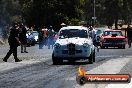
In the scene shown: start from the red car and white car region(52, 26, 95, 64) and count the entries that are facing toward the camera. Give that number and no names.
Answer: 2

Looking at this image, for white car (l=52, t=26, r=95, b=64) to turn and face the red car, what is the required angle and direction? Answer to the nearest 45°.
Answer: approximately 180°

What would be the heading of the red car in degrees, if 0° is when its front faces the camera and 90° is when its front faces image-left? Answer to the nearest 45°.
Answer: approximately 0°

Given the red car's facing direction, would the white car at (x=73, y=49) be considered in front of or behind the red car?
in front

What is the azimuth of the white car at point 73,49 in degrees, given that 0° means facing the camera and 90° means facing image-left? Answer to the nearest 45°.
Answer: approximately 0°
